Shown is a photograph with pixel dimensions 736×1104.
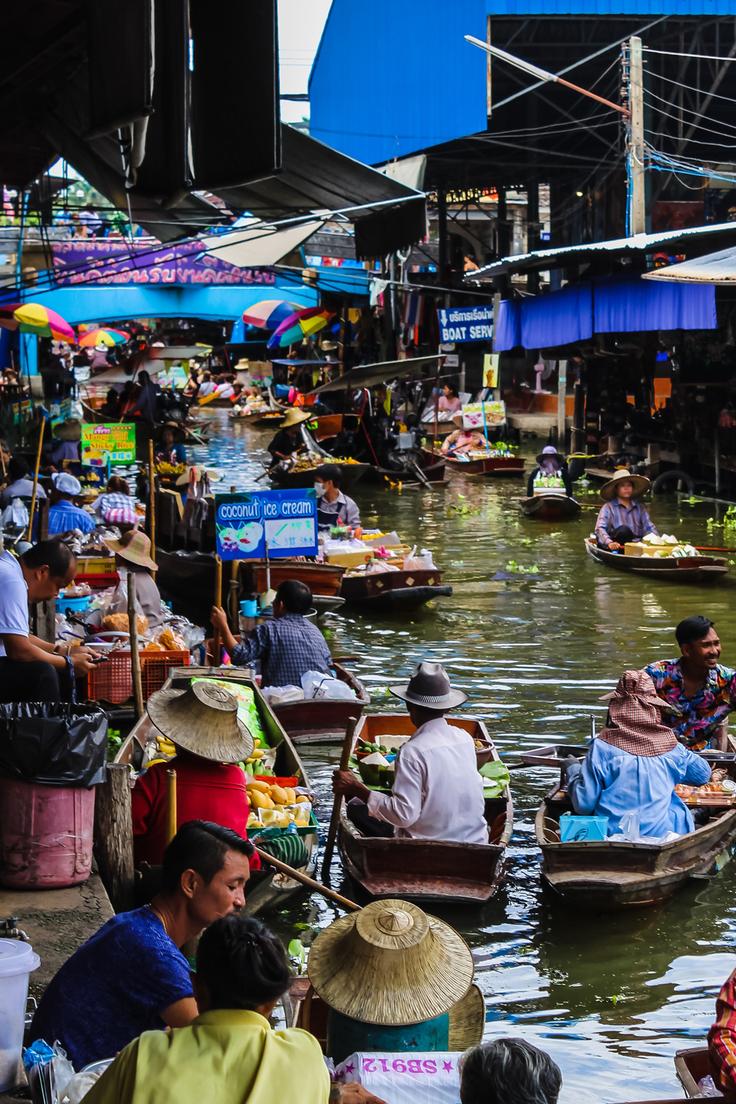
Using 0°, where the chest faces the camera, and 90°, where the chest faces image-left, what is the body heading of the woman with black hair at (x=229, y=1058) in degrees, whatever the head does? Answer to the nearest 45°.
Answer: approximately 180°

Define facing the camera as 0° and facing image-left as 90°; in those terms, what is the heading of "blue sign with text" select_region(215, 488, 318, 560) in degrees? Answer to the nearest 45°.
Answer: approximately 0°

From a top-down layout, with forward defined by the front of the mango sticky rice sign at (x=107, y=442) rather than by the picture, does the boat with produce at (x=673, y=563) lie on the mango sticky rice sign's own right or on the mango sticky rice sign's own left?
on the mango sticky rice sign's own left

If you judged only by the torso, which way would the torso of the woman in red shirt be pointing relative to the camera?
away from the camera

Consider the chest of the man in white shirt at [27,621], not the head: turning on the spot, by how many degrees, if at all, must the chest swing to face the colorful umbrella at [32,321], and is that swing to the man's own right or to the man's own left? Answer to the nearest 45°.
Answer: approximately 90° to the man's own left

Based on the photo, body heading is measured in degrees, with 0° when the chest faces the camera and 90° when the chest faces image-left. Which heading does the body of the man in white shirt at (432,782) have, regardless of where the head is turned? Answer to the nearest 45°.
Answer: approximately 135°

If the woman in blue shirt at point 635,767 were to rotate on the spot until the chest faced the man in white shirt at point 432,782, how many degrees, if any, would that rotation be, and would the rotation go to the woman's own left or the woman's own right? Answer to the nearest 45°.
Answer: approximately 90° to the woman's own left

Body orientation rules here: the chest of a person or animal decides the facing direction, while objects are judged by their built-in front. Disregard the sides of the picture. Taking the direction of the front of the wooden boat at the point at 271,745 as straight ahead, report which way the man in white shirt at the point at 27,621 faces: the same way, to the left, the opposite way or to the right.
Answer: to the right

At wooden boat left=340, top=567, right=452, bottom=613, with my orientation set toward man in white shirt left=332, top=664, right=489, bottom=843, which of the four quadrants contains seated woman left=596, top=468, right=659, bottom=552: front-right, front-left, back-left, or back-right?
back-left

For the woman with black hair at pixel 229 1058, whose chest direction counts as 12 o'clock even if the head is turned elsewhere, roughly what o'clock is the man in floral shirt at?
The man in floral shirt is roughly at 1 o'clock from the woman with black hair.

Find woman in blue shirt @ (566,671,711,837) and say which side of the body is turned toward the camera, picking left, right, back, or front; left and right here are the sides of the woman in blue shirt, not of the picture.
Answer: back

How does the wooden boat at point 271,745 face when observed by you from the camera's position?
facing away from the viewer

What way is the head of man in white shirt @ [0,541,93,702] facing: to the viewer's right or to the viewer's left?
to the viewer's right
